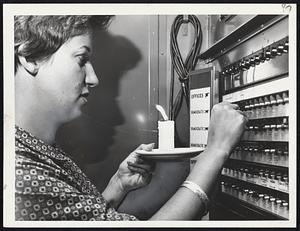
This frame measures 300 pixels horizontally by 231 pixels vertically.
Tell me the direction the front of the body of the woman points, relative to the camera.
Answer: to the viewer's right

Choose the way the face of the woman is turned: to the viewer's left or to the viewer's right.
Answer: to the viewer's right
